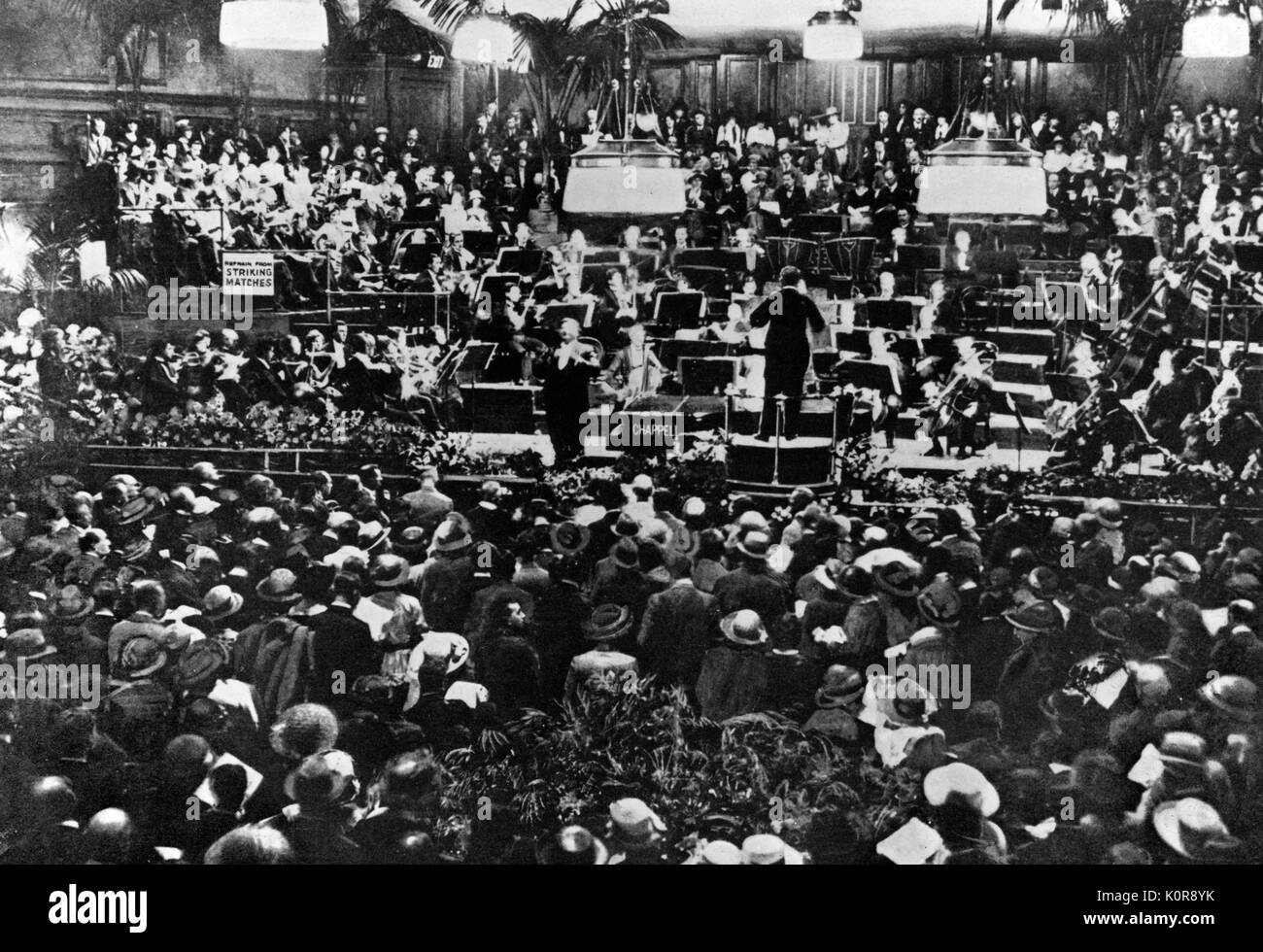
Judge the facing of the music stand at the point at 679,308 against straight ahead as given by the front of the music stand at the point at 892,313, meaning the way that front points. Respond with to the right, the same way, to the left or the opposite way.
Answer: the same way

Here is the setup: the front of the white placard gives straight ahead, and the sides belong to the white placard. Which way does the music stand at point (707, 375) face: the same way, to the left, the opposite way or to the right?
the opposite way

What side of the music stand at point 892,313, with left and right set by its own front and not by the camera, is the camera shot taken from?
back

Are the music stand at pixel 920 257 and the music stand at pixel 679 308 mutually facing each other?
no

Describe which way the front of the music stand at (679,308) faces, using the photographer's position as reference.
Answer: facing away from the viewer

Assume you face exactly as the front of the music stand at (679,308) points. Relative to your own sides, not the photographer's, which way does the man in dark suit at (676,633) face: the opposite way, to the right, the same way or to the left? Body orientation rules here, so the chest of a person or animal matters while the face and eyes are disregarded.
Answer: the same way

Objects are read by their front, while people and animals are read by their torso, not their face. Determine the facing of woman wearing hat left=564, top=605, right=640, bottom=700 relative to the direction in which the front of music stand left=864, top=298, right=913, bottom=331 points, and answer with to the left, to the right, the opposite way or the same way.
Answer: the same way

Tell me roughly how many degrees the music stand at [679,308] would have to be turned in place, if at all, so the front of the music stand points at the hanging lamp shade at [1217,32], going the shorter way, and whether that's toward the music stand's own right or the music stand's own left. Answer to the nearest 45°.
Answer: approximately 90° to the music stand's own right

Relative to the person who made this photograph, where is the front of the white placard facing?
facing the viewer

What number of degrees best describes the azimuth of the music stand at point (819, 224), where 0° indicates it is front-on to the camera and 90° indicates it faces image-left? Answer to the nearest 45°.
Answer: approximately 180°

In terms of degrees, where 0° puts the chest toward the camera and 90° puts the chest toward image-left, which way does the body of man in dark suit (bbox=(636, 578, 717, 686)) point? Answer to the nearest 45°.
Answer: approximately 180°

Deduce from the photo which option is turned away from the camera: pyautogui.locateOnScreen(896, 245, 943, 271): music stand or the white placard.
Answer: the music stand

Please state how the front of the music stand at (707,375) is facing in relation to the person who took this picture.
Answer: facing away from the viewer

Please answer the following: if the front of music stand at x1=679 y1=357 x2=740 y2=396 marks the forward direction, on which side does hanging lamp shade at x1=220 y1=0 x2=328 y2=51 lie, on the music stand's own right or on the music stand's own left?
on the music stand's own left

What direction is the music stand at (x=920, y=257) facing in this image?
away from the camera
